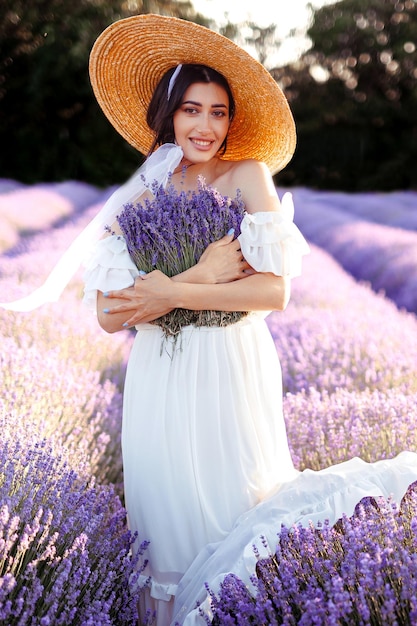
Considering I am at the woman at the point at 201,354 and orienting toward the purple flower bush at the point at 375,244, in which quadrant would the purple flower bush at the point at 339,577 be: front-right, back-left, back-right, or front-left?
back-right

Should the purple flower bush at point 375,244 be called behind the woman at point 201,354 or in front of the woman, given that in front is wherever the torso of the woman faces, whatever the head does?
behind

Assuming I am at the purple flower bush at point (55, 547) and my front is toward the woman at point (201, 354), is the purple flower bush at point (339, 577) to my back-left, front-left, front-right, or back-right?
front-right

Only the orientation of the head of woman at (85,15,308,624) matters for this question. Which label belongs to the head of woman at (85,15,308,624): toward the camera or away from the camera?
toward the camera

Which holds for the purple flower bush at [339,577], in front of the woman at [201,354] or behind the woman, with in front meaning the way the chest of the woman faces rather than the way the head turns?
in front

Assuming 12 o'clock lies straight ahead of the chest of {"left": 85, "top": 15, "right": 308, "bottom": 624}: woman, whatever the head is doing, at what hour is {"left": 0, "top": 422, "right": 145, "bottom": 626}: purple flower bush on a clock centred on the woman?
The purple flower bush is roughly at 2 o'clock from the woman.

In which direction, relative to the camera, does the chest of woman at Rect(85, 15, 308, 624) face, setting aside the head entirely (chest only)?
toward the camera

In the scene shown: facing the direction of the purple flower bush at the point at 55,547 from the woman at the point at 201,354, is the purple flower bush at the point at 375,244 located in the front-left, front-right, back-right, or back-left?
back-right
